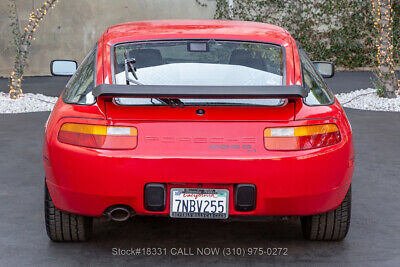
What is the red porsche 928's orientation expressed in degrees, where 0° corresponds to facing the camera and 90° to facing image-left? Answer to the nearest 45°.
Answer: approximately 180°
